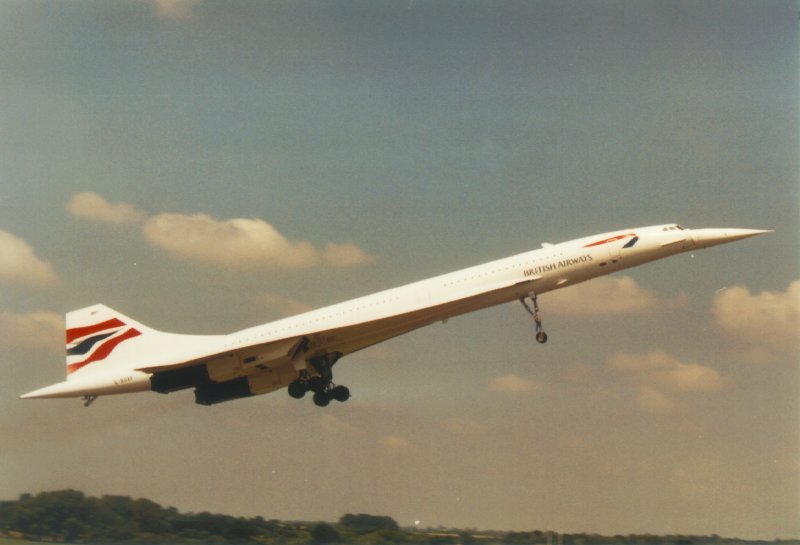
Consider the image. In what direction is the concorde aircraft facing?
to the viewer's right
